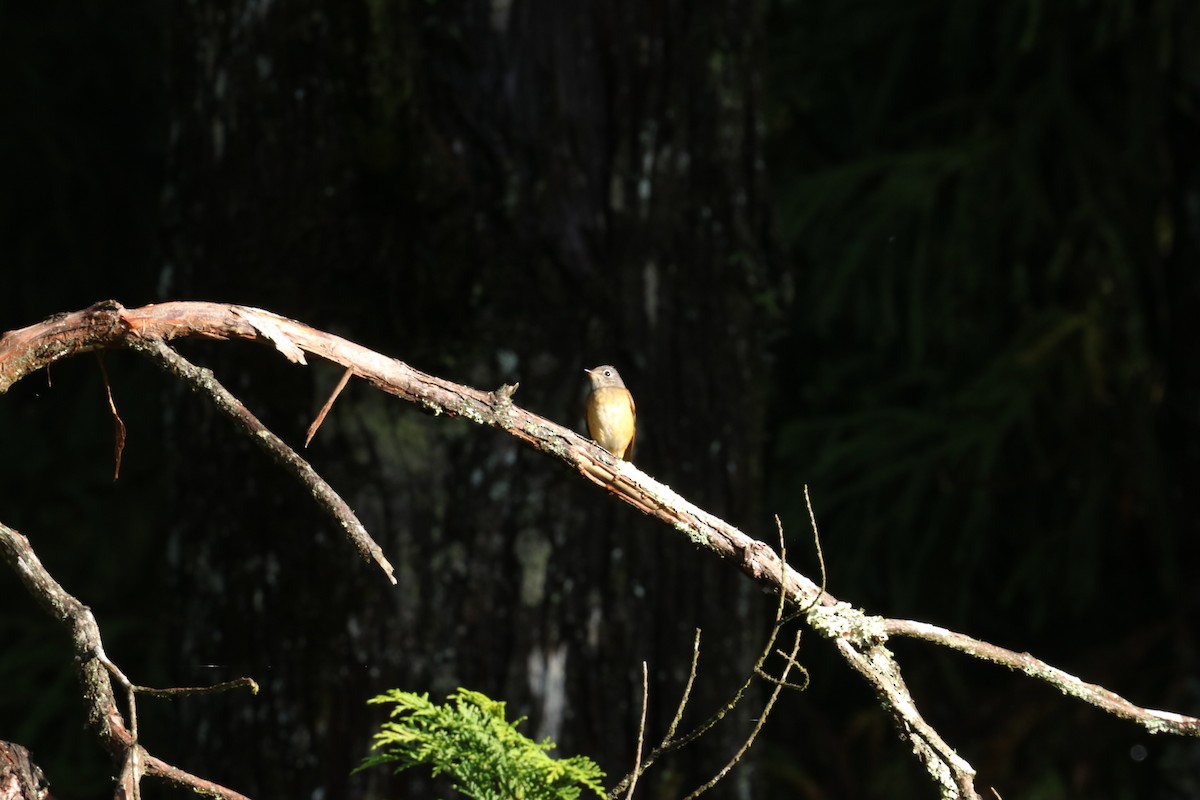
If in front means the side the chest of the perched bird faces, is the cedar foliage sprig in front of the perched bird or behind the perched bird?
in front

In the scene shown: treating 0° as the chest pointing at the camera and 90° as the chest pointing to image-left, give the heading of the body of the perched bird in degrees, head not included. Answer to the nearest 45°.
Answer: approximately 45°

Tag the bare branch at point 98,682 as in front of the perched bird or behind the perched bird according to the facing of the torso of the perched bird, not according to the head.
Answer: in front
